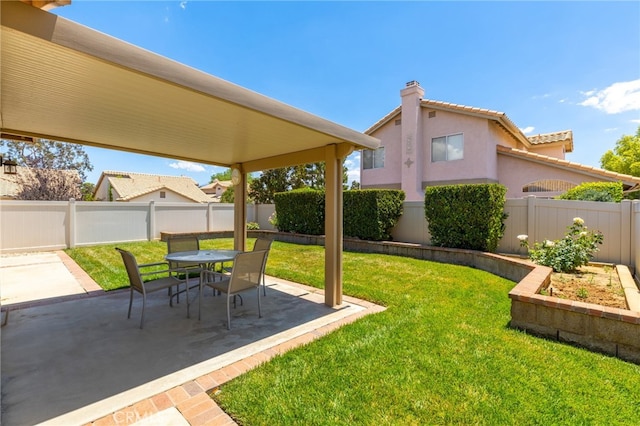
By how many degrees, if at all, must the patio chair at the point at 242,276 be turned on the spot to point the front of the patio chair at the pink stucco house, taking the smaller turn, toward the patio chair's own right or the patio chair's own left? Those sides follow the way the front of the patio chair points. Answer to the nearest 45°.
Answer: approximately 90° to the patio chair's own right

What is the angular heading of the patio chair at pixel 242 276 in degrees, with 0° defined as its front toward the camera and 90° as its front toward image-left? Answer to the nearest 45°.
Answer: approximately 135°

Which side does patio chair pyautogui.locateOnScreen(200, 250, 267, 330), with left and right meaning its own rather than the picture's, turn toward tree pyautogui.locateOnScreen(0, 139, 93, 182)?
front

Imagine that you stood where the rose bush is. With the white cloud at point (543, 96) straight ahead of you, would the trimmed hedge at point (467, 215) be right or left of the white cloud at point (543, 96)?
left

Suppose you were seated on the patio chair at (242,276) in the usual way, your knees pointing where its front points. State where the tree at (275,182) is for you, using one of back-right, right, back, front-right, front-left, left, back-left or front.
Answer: front-right

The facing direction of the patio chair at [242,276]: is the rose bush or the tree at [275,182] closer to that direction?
the tree

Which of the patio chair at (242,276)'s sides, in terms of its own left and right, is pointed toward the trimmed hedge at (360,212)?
right

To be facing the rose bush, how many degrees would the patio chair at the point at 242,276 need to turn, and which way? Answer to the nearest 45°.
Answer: approximately 135° to its right

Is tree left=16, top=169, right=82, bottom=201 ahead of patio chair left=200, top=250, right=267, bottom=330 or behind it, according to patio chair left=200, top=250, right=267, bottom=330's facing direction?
ahead

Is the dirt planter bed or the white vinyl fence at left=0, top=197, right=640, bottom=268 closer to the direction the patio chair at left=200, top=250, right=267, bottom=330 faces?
the white vinyl fence
